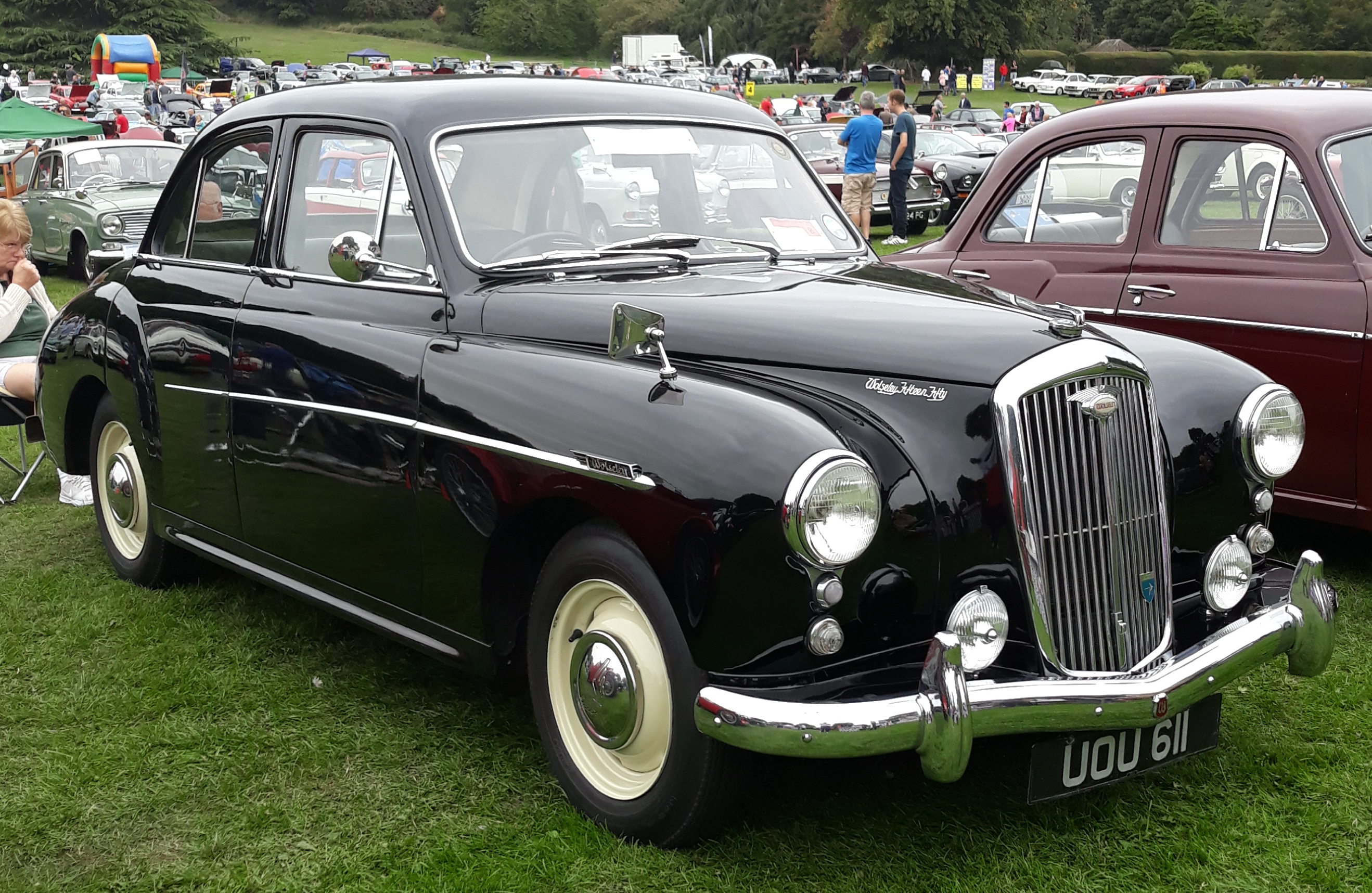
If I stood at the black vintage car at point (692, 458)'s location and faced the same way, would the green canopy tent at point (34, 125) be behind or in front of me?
behind

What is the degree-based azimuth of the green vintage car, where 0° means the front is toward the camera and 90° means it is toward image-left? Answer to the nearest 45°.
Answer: approximately 315°

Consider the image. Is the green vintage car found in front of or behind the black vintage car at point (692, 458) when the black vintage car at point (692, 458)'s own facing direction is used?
behind

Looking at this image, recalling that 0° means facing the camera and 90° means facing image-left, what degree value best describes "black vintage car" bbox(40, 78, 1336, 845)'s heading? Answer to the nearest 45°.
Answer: approximately 315°

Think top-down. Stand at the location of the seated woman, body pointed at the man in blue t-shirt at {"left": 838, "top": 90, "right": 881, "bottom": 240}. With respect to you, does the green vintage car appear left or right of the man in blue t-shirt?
left

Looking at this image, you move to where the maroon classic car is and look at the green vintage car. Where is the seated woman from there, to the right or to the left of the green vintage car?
left

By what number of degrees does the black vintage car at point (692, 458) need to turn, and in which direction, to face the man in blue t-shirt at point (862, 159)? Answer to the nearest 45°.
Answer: approximately 135° to its left

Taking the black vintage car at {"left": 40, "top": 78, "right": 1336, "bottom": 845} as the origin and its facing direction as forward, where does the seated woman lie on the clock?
The seated woman is roughly at 6 o'clock from the black vintage car.

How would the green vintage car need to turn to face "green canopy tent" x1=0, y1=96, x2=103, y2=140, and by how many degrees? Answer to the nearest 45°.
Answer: approximately 135° to its left
